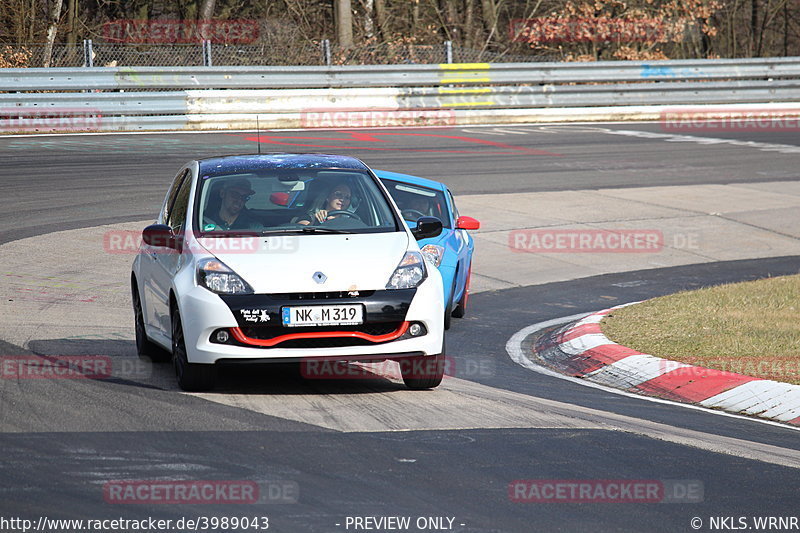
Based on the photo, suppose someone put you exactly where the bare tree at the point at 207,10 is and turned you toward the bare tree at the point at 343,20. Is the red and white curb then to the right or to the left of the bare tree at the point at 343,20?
right

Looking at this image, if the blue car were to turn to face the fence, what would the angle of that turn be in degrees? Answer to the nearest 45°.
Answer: approximately 180°

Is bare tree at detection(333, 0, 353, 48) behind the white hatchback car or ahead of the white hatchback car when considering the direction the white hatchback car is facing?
behind

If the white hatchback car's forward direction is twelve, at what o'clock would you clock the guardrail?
The guardrail is roughly at 6 o'clock from the white hatchback car.

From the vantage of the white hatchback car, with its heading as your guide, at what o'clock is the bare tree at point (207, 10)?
The bare tree is roughly at 6 o'clock from the white hatchback car.

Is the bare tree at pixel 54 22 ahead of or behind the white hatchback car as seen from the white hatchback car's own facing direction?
behind

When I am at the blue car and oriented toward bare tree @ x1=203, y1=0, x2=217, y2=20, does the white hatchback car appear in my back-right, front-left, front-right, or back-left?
back-left

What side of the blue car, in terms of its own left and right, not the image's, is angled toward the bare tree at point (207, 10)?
back

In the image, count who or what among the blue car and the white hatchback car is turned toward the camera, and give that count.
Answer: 2

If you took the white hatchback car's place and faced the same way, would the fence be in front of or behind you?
behind

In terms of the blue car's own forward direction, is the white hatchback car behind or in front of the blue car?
in front

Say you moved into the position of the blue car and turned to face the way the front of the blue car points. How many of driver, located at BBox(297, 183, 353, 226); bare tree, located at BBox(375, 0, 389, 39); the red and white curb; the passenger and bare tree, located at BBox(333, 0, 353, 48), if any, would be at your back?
2

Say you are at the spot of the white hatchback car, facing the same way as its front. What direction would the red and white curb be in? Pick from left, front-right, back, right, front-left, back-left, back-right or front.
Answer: left

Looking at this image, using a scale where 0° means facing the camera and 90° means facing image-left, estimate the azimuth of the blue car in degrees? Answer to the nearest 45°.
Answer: approximately 0°

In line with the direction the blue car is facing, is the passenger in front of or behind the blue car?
in front

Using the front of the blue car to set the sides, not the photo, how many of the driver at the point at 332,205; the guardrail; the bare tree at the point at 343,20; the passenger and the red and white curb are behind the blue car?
2

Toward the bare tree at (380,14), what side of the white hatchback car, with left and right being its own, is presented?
back
